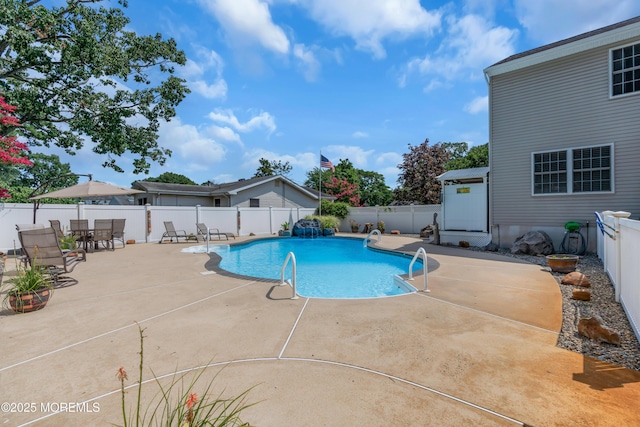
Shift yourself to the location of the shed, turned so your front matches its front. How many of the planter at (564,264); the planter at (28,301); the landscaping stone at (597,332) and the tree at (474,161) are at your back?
1

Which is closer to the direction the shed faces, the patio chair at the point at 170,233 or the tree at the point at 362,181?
the patio chair

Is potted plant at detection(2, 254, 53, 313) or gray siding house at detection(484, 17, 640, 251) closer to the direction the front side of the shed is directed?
the potted plant

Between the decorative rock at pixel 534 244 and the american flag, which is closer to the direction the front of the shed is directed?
the decorative rock

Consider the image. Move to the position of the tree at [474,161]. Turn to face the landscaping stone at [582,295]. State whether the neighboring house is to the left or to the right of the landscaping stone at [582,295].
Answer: right

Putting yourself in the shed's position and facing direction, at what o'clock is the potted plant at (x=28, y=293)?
The potted plant is roughly at 1 o'clock from the shed.

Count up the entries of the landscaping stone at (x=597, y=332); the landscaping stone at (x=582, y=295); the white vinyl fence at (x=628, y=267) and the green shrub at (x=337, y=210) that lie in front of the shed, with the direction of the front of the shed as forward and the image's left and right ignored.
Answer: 3

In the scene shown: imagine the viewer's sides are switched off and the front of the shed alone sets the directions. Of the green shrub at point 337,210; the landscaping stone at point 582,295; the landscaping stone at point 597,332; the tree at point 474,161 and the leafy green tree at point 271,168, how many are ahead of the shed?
2

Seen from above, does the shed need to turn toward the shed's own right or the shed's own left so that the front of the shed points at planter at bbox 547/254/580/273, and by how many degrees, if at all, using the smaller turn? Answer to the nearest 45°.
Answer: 0° — it already faces it

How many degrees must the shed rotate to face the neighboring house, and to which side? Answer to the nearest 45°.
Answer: approximately 90° to its right

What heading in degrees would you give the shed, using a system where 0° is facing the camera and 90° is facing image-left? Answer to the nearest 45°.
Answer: approximately 0°

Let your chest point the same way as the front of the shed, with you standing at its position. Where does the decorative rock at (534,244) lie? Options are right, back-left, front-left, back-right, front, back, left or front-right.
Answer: front-left

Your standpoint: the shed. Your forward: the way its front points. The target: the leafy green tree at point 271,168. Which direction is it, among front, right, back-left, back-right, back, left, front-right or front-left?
back-right

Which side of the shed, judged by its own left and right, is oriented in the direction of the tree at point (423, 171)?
back

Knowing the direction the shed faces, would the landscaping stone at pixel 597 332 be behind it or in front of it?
in front

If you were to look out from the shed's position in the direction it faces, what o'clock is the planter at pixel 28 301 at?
The planter is roughly at 1 o'clock from the shed.

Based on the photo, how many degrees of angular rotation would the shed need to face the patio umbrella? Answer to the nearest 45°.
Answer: approximately 45° to its right

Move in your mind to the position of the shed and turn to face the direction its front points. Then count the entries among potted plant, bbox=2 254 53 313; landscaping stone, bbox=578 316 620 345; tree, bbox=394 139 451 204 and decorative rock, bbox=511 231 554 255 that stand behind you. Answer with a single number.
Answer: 1

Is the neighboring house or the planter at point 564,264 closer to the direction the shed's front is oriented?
the planter
